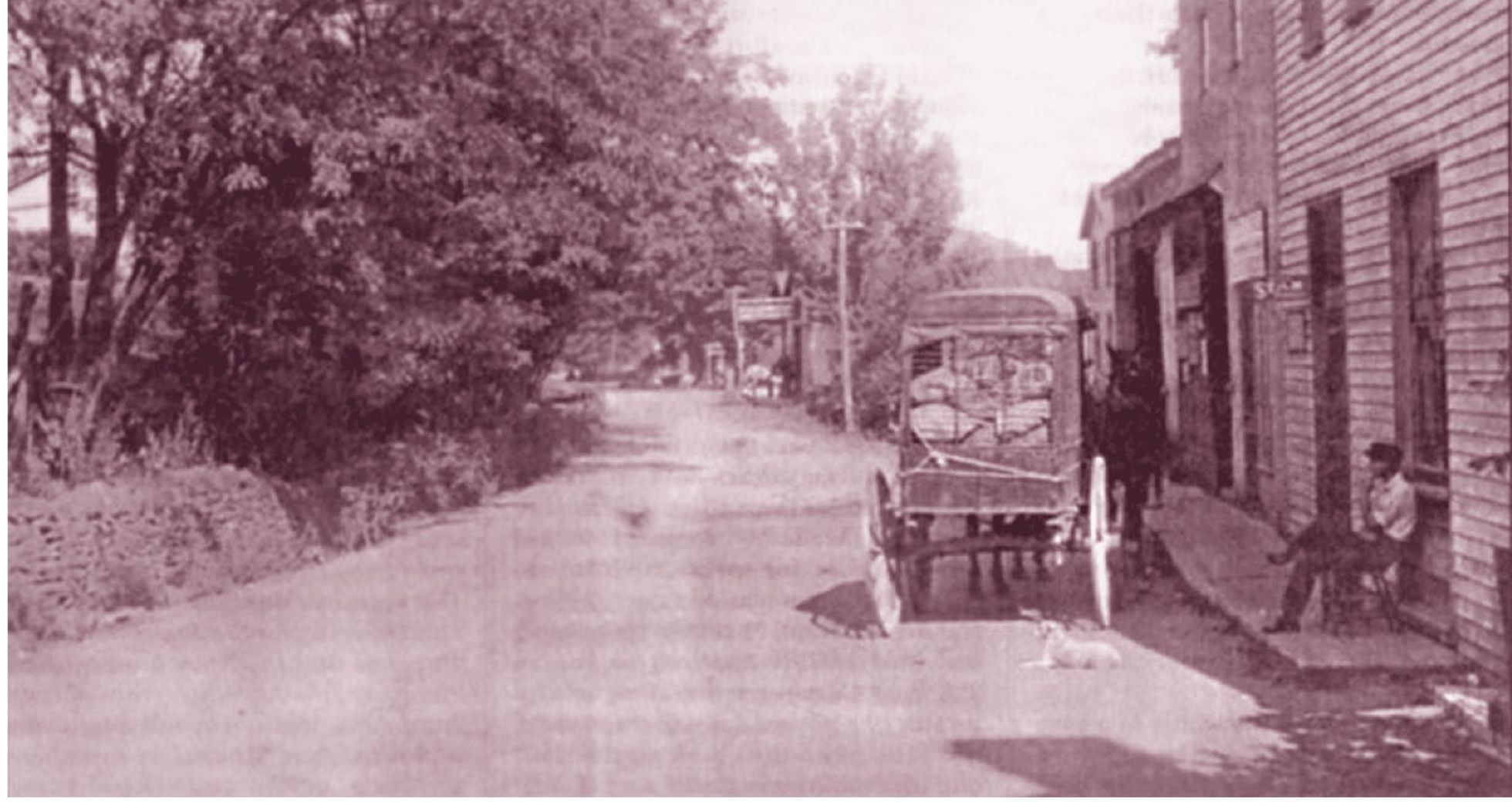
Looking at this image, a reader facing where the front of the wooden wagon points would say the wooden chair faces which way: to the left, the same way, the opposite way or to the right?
to the left

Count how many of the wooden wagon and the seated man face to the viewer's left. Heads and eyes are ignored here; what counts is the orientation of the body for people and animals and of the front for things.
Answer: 1

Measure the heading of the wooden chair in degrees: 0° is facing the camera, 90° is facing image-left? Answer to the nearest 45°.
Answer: approximately 90°

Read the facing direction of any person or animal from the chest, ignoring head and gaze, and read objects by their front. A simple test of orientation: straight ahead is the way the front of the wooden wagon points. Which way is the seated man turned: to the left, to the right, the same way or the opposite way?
to the left

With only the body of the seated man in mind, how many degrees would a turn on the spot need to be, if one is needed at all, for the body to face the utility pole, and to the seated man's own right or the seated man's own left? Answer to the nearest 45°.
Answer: approximately 45° to the seated man's own right

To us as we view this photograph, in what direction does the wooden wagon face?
facing away from the viewer

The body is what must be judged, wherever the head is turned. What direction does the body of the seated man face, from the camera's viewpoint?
to the viewer's left

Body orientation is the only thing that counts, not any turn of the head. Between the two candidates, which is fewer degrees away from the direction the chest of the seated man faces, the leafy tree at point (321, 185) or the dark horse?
the leafy tree

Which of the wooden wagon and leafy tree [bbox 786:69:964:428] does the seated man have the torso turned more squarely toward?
the wooden wagon

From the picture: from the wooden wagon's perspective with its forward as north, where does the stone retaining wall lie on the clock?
The stone retaining wall is roughly at 9 o'clock from the wooden wagon.
